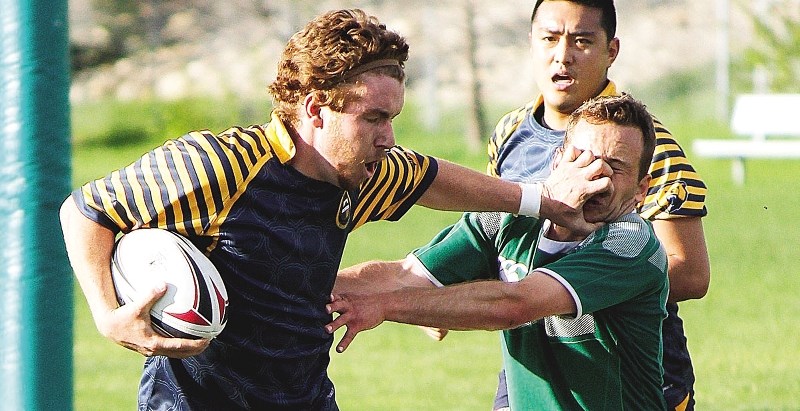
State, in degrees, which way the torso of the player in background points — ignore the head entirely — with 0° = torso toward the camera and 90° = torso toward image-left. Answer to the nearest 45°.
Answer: approximately 45°

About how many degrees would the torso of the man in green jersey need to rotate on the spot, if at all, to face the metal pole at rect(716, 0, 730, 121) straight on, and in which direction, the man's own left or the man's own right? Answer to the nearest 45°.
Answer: approximately 135° to the man's own right

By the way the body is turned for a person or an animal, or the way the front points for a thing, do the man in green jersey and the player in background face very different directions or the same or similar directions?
same or similar directions

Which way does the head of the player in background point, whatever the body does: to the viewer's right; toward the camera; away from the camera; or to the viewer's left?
toward the camera

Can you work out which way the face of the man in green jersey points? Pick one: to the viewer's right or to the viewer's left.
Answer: to the viewer's left

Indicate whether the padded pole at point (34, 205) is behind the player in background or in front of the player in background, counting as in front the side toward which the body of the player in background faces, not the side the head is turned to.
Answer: in front

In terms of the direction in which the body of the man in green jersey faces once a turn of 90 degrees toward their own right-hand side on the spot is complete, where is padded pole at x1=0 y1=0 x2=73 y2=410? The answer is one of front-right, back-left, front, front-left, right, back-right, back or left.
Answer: front-left

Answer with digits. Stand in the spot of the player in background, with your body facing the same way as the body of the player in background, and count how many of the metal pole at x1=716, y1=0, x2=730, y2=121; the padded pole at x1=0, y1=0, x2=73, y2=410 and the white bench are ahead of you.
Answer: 1

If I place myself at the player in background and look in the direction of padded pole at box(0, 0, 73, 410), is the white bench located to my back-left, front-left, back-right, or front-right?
back-right

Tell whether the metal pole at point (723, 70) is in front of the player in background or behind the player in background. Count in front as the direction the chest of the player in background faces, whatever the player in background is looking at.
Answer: behind

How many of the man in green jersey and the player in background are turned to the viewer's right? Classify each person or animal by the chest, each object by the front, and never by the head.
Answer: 0

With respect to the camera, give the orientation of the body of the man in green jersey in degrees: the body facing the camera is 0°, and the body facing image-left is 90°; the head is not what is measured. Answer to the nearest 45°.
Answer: approximately 45°

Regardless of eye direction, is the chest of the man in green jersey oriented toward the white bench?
no

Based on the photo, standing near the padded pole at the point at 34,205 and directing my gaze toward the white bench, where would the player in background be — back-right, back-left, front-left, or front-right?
front-right

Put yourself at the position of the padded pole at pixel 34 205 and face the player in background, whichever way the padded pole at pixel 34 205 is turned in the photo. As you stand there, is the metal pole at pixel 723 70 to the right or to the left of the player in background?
left
